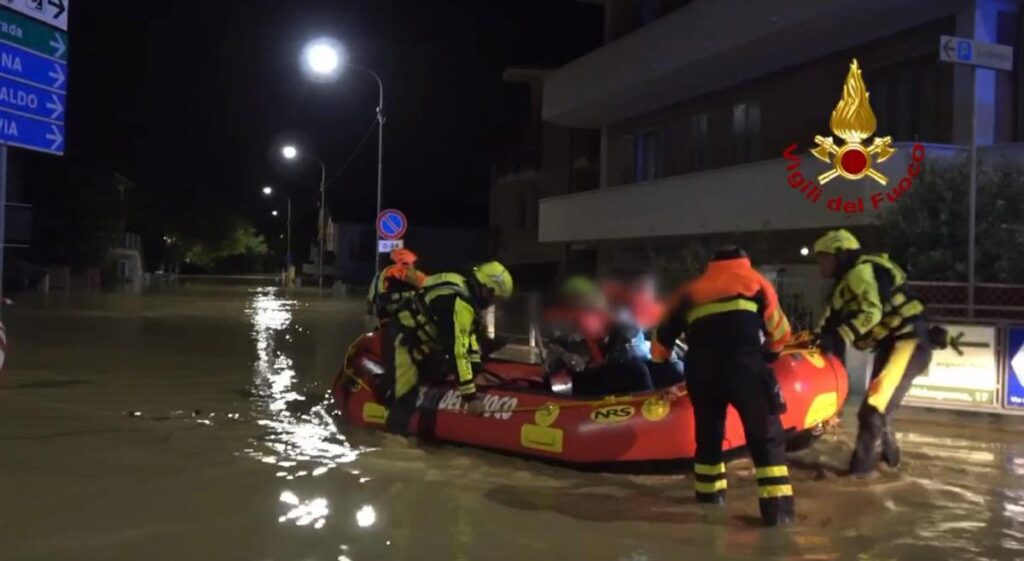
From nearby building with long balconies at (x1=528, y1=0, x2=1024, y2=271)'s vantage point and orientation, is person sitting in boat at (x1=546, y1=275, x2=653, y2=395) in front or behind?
in front

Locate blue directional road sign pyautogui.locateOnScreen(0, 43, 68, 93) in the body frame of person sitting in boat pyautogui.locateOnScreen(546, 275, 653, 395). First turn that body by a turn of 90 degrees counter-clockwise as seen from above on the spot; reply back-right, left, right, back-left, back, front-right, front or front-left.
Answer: back

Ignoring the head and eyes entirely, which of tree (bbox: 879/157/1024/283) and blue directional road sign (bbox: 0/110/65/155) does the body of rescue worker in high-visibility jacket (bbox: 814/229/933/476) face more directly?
the blue directional road sign

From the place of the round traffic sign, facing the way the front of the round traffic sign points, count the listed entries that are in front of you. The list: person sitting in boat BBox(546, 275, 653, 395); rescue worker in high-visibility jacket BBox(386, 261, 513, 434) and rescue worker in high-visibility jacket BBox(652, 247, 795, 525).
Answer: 3

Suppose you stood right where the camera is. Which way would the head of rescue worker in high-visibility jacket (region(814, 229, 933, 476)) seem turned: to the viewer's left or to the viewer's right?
to the viewer's left

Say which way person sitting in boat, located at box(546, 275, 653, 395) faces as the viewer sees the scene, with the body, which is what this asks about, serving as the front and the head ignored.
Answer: toward the camera

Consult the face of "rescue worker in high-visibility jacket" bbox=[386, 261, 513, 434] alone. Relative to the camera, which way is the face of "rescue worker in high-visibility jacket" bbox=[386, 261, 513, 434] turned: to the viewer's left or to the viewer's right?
to the viewer's right

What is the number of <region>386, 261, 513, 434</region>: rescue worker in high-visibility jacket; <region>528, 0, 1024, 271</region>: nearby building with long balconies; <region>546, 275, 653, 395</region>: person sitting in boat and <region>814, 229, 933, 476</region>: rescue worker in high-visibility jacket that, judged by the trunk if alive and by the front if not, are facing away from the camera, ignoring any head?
0

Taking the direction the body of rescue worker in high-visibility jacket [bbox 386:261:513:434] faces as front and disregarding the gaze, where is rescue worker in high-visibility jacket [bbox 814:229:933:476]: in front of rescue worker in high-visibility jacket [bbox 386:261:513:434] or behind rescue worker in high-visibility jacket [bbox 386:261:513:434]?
in front

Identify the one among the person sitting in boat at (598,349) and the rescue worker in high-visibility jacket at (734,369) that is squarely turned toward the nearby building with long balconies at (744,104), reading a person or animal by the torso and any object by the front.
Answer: the rescue worker in high-visibility jacket

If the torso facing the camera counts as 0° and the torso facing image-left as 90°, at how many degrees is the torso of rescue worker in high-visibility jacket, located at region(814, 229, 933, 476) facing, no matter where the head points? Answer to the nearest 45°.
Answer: approximately 90°

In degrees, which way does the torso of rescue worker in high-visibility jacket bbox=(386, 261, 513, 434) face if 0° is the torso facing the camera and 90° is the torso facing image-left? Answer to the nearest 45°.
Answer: approximately 270°

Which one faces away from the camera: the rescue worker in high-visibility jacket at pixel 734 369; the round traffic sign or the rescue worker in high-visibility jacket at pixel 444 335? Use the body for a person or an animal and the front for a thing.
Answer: the rescue worker in high-visibility jacket at pixel 734 369

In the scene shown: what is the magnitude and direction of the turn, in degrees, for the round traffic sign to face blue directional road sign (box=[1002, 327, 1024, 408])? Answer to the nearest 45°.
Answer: approximately 45° to its left

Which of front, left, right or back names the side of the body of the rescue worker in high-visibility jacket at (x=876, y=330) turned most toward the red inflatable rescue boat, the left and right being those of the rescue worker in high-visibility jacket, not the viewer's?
front

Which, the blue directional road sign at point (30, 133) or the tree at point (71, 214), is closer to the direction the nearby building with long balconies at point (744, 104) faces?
the blue directional road sign

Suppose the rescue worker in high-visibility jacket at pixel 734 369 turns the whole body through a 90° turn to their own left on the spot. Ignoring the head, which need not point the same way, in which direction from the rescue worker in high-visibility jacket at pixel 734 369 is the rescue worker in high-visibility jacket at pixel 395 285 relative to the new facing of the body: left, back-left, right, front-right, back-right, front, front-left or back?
front-right
